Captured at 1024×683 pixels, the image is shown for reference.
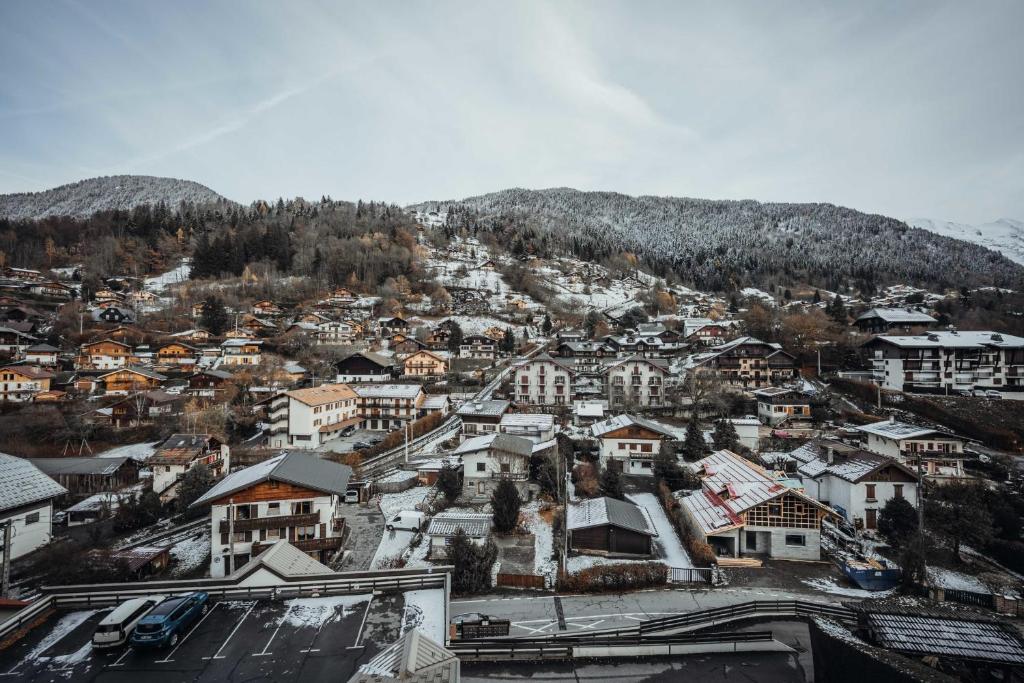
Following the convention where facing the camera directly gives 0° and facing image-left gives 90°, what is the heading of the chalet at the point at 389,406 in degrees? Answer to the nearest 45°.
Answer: approximately 0°

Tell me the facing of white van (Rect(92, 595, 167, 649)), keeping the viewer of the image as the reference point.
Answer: facing away from the viewer and to the right of the viewer

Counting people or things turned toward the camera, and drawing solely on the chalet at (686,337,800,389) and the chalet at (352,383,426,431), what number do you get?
2

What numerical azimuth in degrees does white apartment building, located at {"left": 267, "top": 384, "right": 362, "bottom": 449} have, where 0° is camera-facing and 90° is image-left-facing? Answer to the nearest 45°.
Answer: approximately 315°

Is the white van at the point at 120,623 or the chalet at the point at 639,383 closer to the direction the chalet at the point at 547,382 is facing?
the white van

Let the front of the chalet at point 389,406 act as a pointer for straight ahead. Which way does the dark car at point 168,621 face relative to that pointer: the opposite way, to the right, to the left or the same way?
the opposite way

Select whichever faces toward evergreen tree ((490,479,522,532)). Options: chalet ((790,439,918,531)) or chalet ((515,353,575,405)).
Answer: chalet ((515,353,575,405))

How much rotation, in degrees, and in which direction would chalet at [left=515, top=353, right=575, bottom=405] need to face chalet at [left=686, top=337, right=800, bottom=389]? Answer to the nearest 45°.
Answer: approximately 90° to its left

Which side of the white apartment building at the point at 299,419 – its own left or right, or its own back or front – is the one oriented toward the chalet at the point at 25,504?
right
